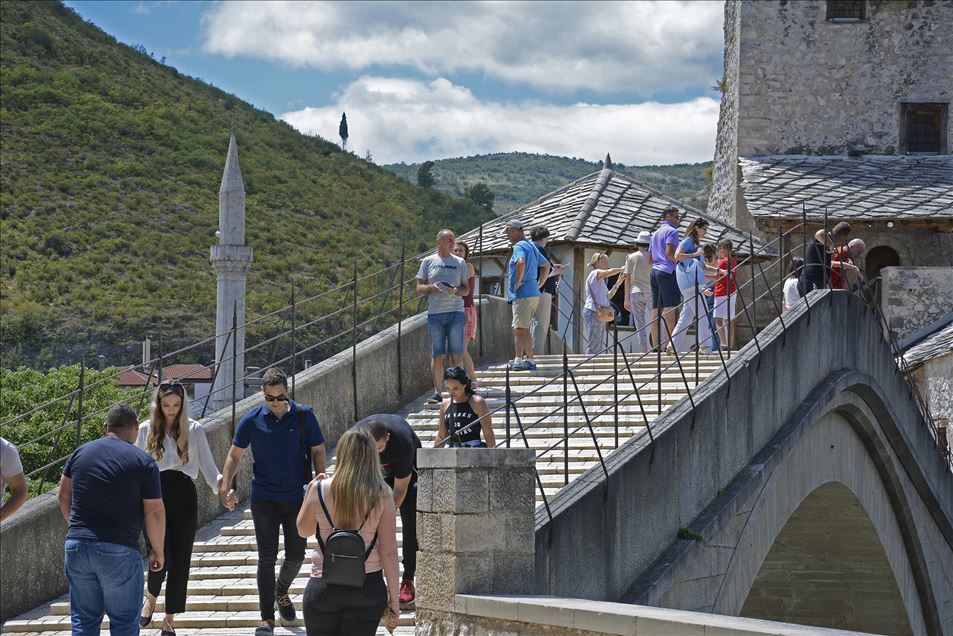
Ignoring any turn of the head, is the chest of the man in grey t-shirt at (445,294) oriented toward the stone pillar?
yes

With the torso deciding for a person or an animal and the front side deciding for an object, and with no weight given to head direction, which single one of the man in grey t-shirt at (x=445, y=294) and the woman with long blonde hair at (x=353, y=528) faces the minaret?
the woman with long blonde hair

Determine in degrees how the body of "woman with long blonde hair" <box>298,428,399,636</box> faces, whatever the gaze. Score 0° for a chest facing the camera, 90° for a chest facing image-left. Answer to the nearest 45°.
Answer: approximately 180°

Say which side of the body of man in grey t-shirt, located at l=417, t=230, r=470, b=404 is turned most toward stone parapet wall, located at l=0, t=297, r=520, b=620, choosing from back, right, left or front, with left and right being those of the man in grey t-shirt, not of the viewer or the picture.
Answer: front

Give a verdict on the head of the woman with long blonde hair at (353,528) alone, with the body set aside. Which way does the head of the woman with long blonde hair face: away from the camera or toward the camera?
away from the camera

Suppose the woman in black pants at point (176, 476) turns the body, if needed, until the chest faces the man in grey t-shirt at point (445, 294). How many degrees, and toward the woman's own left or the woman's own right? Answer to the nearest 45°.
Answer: approximately 135° to the woman's own left

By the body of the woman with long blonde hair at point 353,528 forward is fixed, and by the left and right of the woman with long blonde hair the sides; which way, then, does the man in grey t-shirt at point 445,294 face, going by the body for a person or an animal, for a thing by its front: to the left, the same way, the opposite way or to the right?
the opposite way

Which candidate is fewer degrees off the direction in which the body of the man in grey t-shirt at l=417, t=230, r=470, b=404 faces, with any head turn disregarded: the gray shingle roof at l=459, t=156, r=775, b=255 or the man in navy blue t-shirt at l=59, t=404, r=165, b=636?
the man in navy blue t-shirt

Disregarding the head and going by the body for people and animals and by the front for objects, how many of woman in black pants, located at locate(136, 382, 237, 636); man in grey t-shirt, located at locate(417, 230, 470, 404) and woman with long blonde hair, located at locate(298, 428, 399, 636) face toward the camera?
2

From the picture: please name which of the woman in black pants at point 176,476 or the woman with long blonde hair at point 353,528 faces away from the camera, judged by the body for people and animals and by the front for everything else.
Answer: the woman with long blonde hair

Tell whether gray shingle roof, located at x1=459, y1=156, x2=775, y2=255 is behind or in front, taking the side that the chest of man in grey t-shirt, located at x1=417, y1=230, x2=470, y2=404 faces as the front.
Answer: behind
